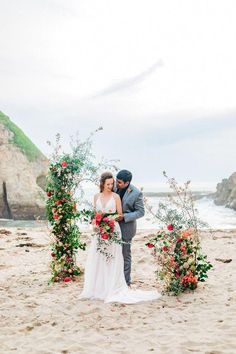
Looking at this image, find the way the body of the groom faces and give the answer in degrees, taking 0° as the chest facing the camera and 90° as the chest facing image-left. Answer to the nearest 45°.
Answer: approximately 45°

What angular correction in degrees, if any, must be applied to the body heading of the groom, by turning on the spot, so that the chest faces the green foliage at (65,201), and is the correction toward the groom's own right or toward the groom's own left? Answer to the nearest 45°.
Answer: approximately 90° to the groom's own right

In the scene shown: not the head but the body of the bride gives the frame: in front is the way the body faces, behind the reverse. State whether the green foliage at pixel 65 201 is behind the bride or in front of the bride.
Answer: behind

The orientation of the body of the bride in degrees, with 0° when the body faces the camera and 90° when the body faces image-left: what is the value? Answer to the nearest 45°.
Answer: approximately 0°
